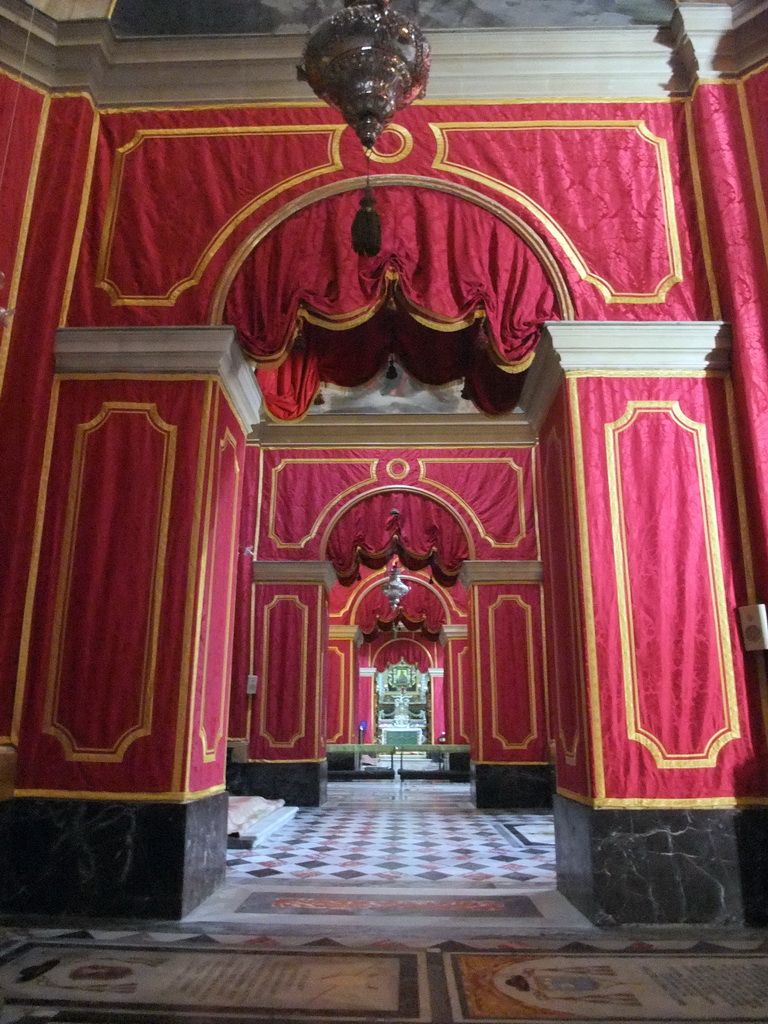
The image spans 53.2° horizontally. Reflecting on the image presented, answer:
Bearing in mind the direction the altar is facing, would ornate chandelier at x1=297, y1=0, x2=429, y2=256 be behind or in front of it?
in front

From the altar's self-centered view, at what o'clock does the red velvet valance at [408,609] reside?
The red velvet valance is roughly at 12 o'clock from the altar.

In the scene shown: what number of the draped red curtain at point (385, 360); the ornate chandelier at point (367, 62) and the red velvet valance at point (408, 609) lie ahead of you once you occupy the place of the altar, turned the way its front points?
3

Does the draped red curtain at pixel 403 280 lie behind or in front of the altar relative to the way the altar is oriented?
in front

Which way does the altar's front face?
toward the camera

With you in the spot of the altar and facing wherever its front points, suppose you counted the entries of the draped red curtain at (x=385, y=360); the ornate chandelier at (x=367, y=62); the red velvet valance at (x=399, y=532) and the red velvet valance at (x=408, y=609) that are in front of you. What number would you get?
4

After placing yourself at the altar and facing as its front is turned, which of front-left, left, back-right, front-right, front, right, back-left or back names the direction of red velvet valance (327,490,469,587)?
front

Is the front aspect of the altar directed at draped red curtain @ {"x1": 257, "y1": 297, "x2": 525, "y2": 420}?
yes
